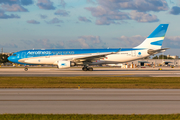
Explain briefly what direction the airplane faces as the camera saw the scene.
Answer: facing to the left of the viewer
